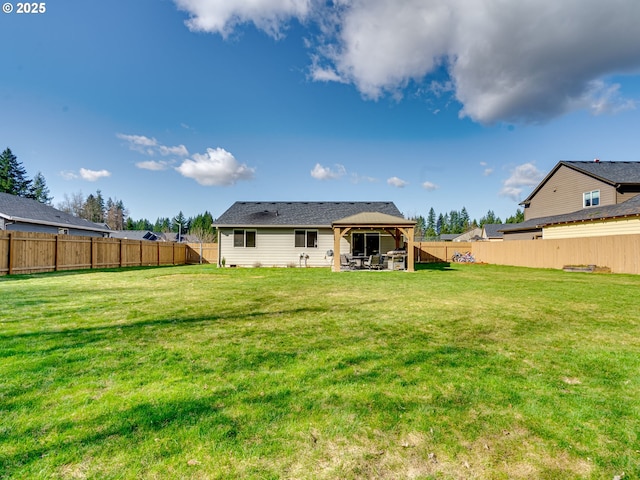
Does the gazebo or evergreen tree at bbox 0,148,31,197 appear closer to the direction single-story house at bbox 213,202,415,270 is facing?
the evergreen tree

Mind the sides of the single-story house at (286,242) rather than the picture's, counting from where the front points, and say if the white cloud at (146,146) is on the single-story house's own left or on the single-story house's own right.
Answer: on the single-story house's own left

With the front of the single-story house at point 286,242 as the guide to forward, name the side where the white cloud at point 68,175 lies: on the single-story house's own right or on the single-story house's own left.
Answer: on the single-story house's own left

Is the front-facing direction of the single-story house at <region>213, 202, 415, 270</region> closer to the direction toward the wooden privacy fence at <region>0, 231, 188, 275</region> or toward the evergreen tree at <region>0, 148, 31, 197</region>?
the evergreen tree

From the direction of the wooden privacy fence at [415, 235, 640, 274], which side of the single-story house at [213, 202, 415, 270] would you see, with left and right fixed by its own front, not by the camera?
right

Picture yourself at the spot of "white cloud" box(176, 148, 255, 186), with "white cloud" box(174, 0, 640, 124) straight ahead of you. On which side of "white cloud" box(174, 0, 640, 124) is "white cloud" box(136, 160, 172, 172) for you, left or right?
right

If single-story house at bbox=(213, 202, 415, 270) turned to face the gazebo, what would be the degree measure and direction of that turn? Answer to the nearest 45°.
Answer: approximately 135° to its right

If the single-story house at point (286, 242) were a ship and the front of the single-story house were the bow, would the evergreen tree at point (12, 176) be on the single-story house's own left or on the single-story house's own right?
on the single-story house's own left

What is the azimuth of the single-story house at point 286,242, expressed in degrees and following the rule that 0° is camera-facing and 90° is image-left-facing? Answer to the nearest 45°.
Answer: approximately 180°

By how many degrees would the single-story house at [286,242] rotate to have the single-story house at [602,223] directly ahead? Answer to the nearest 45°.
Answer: approximately 90° to its right

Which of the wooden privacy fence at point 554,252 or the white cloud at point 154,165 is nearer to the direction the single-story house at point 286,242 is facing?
the white cloud

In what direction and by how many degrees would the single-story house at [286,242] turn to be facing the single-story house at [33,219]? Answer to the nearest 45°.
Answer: approximately 90° to its left

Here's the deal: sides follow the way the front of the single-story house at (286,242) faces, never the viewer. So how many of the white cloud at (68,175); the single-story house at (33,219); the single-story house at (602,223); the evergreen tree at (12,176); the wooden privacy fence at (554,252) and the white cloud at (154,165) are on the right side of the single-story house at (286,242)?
2

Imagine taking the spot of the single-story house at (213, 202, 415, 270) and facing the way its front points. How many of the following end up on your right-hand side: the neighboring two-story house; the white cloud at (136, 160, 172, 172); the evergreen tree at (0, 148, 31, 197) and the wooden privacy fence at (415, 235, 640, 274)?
2
